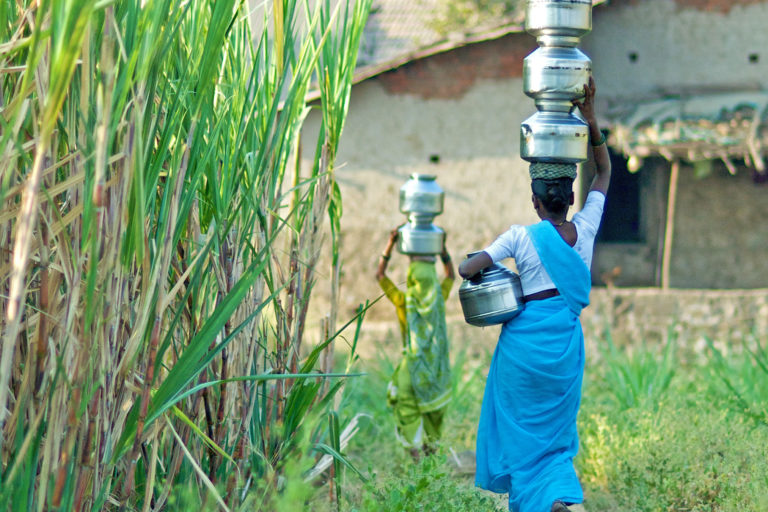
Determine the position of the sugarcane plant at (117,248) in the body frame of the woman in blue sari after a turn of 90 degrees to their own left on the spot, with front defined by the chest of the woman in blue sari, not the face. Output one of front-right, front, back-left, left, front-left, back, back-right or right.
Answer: front-left

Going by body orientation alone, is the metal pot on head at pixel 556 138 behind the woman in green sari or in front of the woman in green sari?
behind

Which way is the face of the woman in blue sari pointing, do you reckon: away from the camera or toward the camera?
away from the camera

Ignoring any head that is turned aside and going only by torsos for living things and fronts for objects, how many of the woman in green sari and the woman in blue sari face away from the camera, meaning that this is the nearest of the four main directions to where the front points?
2

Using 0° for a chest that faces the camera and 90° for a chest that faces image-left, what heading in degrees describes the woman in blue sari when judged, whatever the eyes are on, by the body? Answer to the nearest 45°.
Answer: approximately 180°

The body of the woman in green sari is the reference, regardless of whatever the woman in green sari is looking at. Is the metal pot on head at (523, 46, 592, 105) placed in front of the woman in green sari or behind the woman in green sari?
behind

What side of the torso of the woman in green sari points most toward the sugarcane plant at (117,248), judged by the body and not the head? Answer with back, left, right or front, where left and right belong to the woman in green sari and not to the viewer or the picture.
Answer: back

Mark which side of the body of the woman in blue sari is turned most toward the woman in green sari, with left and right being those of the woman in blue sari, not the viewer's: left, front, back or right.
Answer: front

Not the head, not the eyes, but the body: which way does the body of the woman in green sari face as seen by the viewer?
away from the camera

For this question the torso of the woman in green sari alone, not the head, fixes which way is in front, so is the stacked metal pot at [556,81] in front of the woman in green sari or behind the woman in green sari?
behind
